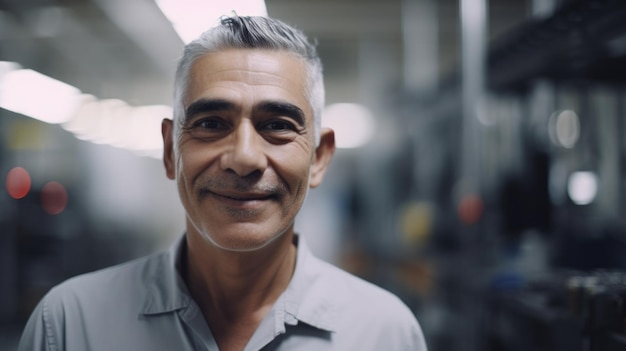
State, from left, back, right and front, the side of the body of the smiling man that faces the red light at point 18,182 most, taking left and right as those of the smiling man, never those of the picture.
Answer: back

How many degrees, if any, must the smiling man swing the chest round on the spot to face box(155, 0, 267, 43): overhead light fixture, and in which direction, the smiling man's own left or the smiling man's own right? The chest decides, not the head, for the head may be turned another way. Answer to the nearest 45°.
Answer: approximately 180°

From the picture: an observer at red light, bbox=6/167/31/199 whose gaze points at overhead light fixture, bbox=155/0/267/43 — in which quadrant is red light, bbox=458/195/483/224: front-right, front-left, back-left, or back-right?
front-left

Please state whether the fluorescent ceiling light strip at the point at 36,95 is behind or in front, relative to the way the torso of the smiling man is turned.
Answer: behind

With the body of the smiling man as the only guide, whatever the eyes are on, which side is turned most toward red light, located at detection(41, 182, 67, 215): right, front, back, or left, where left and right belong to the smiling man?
back

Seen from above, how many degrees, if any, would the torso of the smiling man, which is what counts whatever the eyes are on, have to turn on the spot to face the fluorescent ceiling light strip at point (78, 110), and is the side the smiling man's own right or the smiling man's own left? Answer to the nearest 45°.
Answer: approximately 180°

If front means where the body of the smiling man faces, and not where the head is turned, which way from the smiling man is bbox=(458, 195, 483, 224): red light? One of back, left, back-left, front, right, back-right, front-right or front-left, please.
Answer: back-left

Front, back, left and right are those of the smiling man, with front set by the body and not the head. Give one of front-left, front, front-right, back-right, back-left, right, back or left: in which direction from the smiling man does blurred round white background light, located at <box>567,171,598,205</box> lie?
back-left

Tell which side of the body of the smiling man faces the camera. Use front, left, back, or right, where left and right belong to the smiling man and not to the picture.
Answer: front
